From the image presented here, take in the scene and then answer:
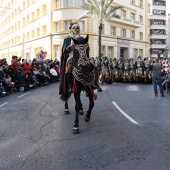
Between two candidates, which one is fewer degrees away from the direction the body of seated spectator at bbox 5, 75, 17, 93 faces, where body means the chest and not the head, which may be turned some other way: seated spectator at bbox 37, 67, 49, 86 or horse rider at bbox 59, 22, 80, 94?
the horse rider

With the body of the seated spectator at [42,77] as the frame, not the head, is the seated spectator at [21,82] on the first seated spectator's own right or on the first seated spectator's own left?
on the first seated spectator's own right

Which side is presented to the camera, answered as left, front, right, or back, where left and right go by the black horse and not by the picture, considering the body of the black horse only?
front

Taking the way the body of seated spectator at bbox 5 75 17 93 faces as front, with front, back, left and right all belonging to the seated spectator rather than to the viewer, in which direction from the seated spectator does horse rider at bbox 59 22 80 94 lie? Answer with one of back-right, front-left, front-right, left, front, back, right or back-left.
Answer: front-right

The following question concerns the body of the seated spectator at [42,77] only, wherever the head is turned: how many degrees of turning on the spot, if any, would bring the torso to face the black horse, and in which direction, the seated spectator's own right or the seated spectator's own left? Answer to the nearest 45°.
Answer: approximately 45° to the seated spectator's own right

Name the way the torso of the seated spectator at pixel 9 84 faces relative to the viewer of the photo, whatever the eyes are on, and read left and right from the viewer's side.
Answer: facing the viewer and to the right of the viewer

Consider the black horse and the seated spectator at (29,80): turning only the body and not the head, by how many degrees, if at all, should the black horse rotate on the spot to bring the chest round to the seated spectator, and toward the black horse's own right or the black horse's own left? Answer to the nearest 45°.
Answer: approximately 180°

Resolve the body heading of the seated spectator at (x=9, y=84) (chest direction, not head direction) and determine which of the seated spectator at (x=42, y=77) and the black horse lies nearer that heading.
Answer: the black horse

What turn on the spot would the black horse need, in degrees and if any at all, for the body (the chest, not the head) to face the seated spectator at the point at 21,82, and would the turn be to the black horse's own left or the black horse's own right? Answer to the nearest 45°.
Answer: approximately 180°
